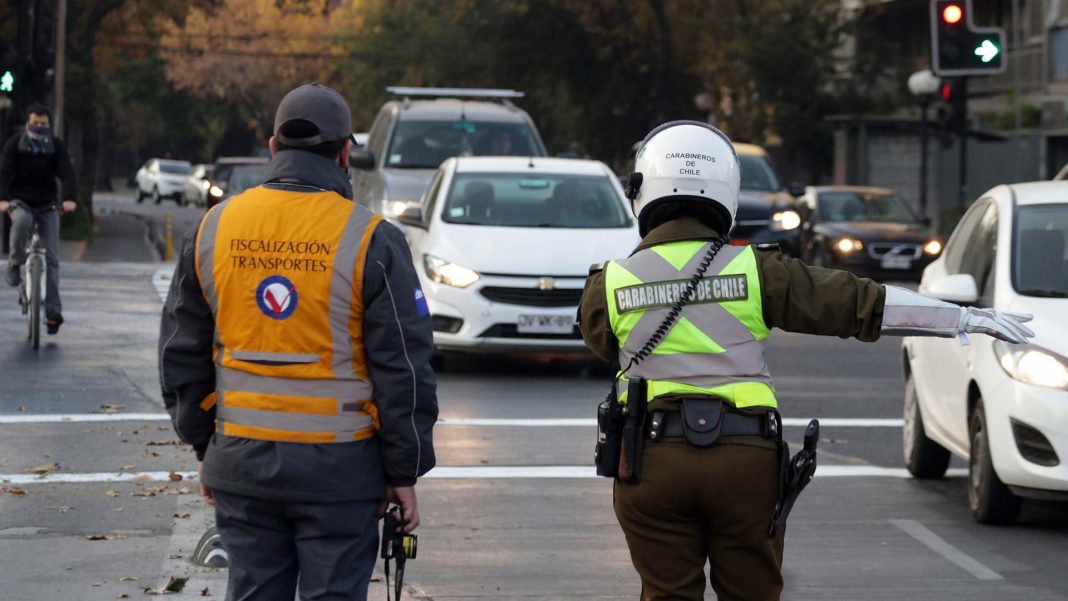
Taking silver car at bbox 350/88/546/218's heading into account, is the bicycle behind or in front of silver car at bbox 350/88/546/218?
in front

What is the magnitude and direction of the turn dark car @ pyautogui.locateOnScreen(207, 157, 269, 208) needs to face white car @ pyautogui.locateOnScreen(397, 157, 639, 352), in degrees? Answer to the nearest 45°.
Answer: approximately 45° to its left

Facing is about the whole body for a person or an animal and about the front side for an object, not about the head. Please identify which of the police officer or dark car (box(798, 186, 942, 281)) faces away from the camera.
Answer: the police officer

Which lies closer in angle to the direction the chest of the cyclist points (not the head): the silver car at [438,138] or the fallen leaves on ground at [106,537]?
the fallen leaves on ground

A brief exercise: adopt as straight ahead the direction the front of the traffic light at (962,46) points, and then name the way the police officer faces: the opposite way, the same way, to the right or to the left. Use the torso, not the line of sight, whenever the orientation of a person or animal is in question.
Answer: the opposite way

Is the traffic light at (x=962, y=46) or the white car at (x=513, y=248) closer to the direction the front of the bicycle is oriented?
the white car

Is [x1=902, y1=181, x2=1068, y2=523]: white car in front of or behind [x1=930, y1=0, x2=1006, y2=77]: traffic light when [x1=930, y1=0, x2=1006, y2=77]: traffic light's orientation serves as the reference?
in front

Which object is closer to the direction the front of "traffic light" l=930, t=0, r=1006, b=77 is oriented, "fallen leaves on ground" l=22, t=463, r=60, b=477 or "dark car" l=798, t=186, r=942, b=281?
the fallen leaves on ground

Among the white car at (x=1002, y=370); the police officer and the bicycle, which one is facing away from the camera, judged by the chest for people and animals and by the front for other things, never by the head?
the police officer

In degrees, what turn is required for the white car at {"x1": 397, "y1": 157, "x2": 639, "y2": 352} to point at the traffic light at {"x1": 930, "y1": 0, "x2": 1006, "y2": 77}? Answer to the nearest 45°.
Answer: approximately 135° to its left

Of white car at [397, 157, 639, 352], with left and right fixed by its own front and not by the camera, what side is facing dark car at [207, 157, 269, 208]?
back

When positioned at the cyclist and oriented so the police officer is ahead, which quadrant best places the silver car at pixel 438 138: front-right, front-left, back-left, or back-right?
back-left

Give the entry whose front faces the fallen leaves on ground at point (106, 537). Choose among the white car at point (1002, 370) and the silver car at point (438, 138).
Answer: the silver car

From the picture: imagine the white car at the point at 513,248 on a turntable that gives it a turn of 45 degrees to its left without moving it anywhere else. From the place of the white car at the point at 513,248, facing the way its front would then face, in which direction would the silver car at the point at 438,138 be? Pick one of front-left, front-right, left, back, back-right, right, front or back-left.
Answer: back-left

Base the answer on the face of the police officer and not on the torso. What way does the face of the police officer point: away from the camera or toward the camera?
away from the camera
